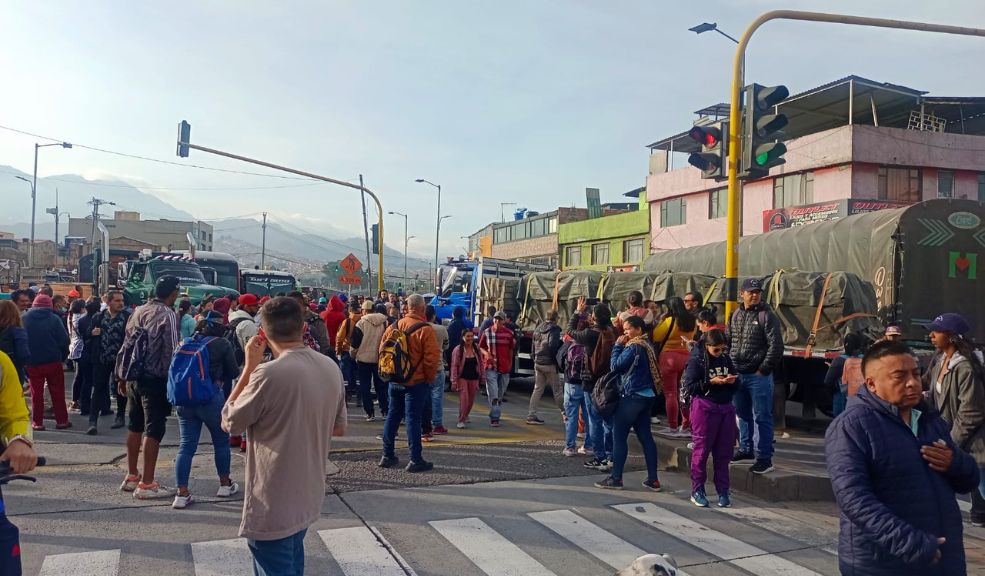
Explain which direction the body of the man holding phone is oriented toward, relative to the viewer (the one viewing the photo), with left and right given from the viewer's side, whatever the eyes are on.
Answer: facing away from the viewer and to the left of the viewer

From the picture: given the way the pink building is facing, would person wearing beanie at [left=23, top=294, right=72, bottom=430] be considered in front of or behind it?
in front

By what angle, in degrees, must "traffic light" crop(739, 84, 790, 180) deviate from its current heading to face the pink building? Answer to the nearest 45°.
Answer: approximately 135° to its left

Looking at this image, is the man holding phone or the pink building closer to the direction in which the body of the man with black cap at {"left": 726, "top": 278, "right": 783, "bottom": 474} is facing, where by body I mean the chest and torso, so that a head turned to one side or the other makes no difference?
the man holding phone

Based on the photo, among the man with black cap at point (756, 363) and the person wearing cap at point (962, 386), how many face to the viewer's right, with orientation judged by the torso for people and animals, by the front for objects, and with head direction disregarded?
0

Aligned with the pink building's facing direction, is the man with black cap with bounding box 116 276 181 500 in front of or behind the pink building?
in front

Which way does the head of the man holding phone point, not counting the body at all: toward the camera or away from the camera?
away from the camera

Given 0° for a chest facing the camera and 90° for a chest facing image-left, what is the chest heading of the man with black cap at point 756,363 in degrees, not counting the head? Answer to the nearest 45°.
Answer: approximately 45°

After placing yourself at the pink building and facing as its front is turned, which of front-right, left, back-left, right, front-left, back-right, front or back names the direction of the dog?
front-left

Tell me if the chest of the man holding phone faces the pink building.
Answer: no

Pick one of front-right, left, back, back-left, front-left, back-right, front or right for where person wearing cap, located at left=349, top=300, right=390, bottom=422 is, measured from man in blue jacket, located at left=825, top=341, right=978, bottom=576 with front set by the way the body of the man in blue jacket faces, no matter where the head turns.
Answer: back

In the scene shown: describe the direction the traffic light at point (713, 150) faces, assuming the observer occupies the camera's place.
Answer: facing the viewer and to the left of the viewer
